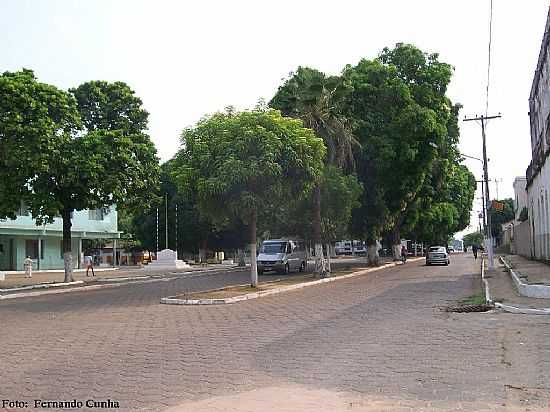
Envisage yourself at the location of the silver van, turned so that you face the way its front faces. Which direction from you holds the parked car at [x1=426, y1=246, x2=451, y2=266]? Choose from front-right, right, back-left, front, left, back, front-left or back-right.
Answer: back

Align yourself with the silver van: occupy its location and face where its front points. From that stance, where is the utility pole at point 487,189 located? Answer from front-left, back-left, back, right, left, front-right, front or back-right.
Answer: back-left

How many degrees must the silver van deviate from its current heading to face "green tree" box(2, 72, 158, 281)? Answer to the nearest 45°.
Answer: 0° — it already faces it
